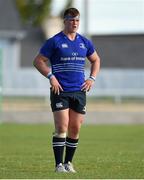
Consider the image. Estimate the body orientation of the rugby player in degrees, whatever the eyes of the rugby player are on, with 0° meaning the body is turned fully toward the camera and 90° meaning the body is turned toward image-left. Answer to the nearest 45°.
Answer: approximately 315°
